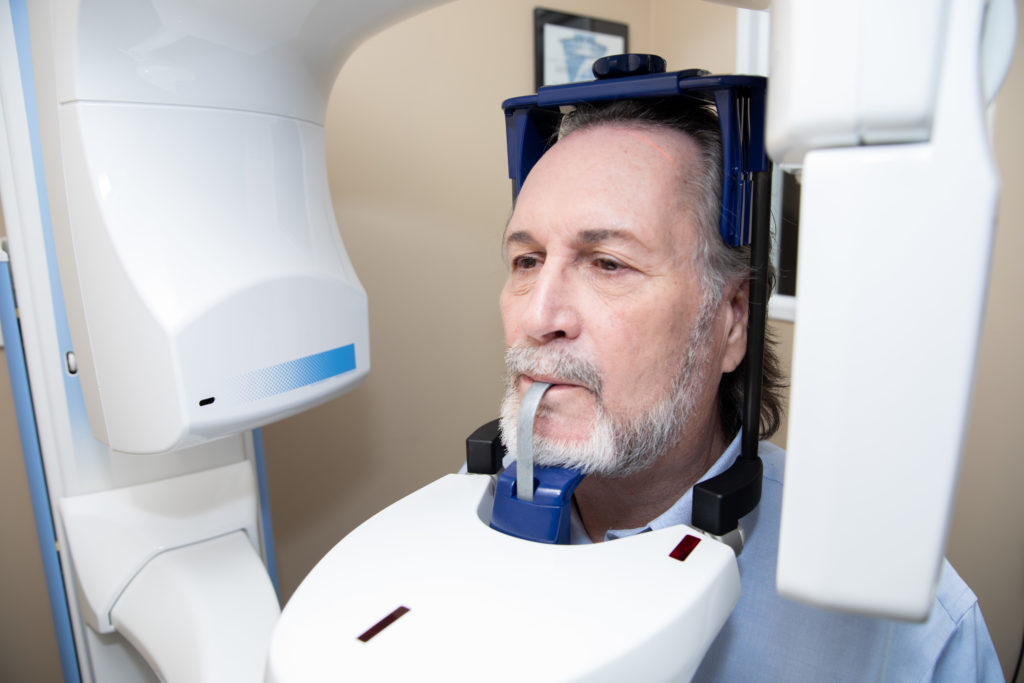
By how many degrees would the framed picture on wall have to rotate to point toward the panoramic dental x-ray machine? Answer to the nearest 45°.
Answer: approximately 45° to its right

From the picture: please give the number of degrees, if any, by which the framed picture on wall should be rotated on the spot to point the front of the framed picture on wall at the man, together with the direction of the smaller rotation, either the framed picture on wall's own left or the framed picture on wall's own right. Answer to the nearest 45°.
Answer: approximately 45° to the framed picture on wall's own right

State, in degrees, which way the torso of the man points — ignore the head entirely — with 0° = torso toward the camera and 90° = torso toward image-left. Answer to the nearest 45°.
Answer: approximately 45°

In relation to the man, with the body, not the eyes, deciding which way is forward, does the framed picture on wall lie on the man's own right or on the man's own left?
on the man's own right

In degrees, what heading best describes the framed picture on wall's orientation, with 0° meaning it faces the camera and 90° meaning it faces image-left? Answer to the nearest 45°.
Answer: approximately 315°
